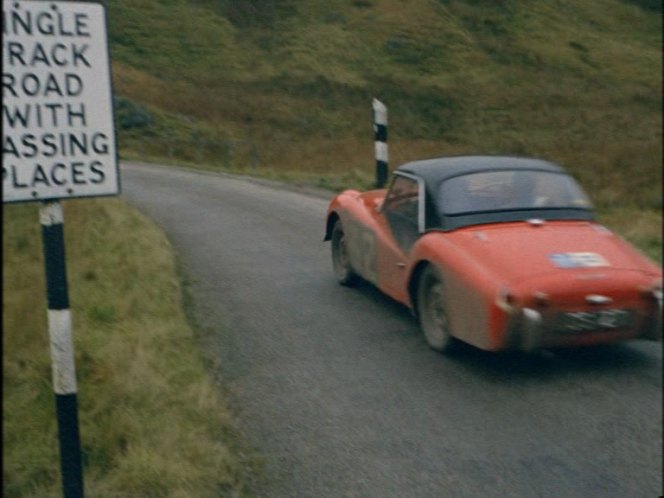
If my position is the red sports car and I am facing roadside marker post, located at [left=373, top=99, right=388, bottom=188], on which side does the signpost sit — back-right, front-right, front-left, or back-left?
back-left

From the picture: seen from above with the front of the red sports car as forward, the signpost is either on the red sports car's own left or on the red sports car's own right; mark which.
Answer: on the red sports car's own left

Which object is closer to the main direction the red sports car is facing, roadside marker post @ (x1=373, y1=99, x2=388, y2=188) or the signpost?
the roadside marker post

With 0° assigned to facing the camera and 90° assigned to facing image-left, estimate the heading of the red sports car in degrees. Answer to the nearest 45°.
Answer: approximately 135°

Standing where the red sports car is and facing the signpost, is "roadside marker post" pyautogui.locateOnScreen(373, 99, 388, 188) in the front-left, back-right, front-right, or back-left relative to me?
back-right
